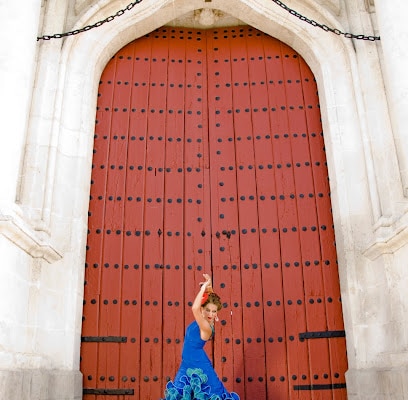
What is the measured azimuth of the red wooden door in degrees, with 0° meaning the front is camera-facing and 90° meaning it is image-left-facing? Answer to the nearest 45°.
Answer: approximately 0°
